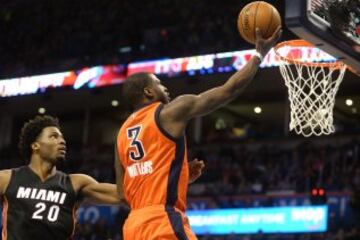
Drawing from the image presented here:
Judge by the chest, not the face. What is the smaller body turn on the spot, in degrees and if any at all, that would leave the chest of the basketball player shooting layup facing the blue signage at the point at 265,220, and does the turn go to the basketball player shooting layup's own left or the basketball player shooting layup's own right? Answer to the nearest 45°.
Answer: approximately 45° to the basketball player shooting layup's own left

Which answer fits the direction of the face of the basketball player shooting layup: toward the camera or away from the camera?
away from the camera

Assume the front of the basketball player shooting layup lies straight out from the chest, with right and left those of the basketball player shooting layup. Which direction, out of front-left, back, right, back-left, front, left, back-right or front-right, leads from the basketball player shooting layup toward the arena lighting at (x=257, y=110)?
front-left

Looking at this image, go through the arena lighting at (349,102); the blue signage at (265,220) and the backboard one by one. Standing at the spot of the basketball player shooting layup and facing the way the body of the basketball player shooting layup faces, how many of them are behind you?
0

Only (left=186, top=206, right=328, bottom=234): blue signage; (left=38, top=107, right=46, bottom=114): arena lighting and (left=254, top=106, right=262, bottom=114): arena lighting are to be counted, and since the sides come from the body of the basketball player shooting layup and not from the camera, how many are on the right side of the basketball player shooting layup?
0

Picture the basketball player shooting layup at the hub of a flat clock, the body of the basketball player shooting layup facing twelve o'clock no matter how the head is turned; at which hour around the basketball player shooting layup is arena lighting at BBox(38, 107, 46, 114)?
The arena lighting is roughly at 10 o'clock from the basketball player shooting layup.

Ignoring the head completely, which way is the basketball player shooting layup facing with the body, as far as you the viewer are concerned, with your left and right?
facing away from the viewer and to the right of the viewer

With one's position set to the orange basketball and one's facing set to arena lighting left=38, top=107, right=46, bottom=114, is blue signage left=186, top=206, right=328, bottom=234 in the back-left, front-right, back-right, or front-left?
front-right

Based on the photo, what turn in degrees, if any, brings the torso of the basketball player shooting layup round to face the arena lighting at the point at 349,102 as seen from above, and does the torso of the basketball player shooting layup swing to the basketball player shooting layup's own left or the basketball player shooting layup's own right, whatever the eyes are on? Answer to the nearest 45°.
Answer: approximately 45° to the basketball player shooting layup's own left

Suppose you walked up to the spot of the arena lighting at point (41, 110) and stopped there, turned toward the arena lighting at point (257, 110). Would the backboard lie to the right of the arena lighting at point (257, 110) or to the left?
right

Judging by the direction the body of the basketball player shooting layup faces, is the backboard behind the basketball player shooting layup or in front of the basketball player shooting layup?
in front
